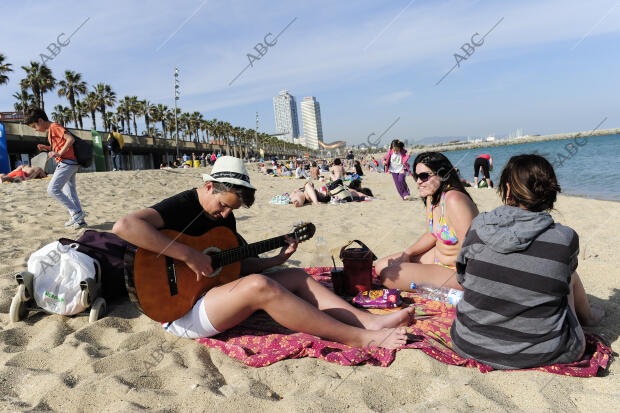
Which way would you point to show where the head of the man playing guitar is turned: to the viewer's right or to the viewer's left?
to the viewer's right

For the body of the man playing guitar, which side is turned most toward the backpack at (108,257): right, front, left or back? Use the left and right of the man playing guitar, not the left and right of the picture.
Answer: back

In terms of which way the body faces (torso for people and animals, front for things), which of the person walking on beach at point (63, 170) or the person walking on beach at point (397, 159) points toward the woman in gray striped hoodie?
the person walking on beach at point (397, 159)

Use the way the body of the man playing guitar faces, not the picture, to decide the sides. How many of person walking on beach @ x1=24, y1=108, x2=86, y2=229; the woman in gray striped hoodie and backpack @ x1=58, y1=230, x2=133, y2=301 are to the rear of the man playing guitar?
2

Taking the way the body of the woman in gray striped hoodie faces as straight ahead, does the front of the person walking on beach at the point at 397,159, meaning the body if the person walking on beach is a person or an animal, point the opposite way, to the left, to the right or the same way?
the opposite way

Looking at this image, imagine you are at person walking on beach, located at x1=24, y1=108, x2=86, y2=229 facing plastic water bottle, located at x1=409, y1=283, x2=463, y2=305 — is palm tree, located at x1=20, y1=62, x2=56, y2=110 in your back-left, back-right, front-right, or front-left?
back-left

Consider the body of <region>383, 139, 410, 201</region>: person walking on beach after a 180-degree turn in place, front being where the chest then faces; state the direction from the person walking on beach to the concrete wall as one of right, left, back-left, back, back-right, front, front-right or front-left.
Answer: front-left

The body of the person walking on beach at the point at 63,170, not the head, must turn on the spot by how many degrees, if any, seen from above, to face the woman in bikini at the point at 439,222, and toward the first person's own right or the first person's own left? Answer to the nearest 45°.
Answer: approximately 135° to the first person's own left

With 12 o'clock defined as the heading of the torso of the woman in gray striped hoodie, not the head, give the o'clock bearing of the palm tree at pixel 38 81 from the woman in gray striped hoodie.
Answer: The palm tree is roughly at 10 o'clock from the woman in gray striped hoodie.

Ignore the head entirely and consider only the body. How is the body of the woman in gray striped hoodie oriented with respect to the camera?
away from the camera
